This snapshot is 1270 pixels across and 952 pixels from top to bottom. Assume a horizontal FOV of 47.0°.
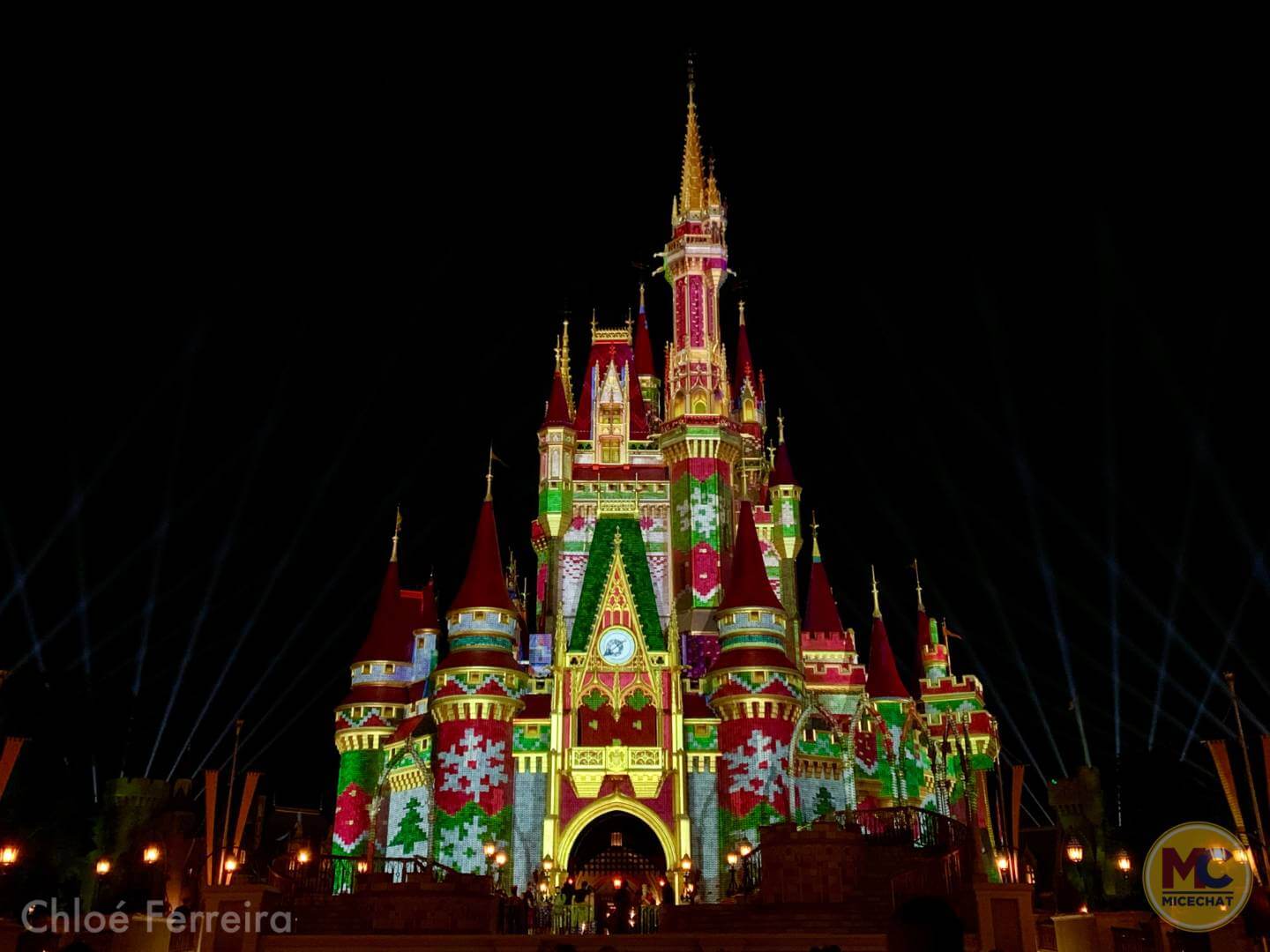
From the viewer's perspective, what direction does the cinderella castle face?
toward the camera
